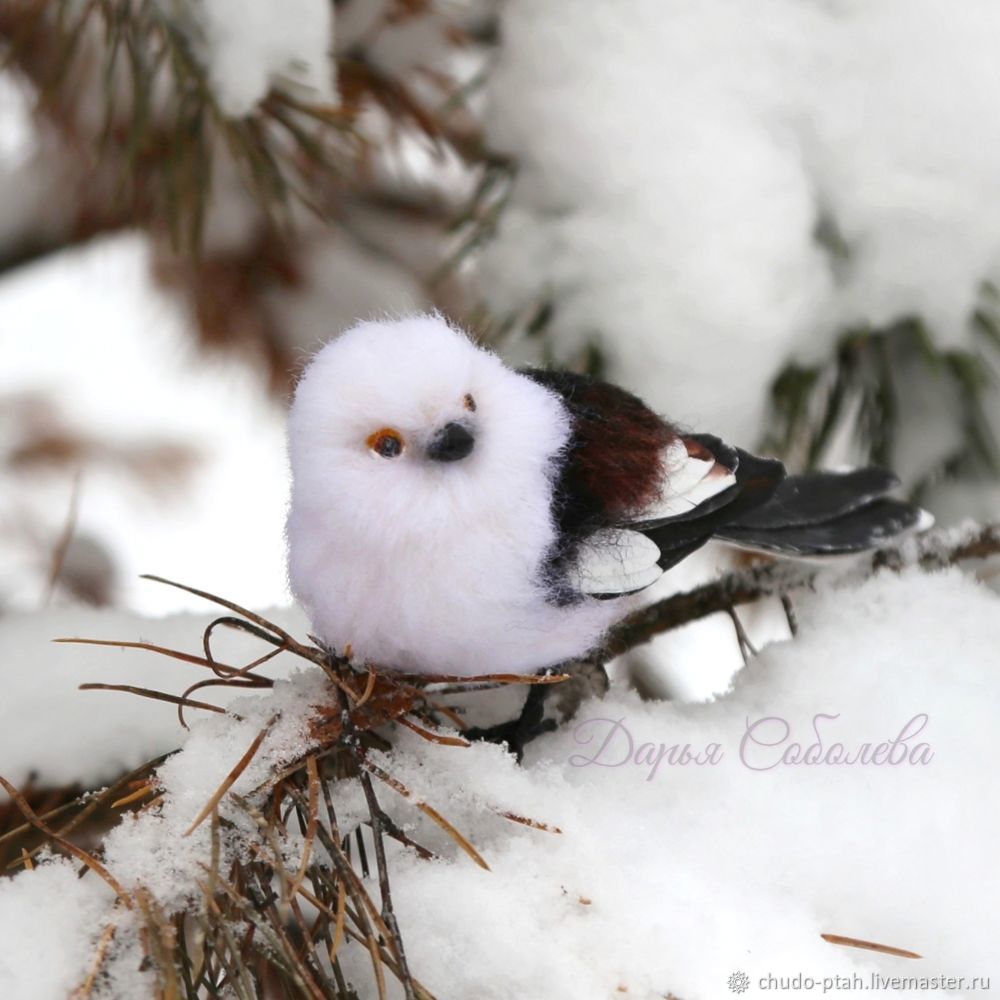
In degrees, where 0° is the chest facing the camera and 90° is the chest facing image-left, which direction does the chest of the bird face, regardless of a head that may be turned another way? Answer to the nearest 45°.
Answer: approximately 45°
